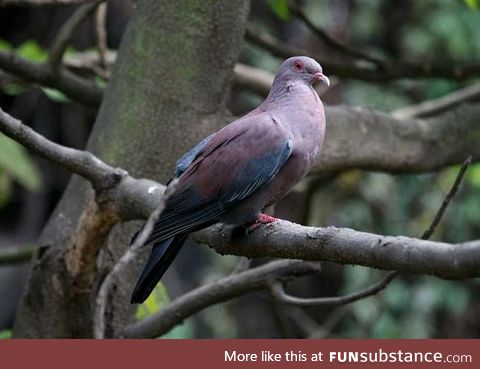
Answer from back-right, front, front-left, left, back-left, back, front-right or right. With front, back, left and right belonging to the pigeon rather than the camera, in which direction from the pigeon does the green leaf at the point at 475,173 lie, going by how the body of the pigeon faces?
front-left

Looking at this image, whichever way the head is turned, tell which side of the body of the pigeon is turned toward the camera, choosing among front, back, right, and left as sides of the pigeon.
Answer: right

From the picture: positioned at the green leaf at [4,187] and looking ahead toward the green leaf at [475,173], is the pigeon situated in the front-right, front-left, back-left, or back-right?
front-right

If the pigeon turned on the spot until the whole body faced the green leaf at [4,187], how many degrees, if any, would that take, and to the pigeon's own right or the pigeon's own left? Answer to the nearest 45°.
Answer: approximately 135° to the pigeon's own left

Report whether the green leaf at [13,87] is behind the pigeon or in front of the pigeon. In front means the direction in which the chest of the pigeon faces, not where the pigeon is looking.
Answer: behind
